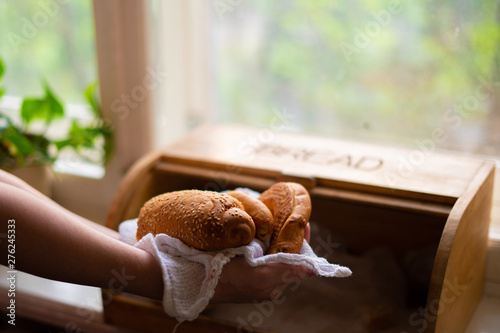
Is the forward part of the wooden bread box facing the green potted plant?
no

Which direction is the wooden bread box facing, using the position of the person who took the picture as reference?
facing the viewer and to the left of the viewer
